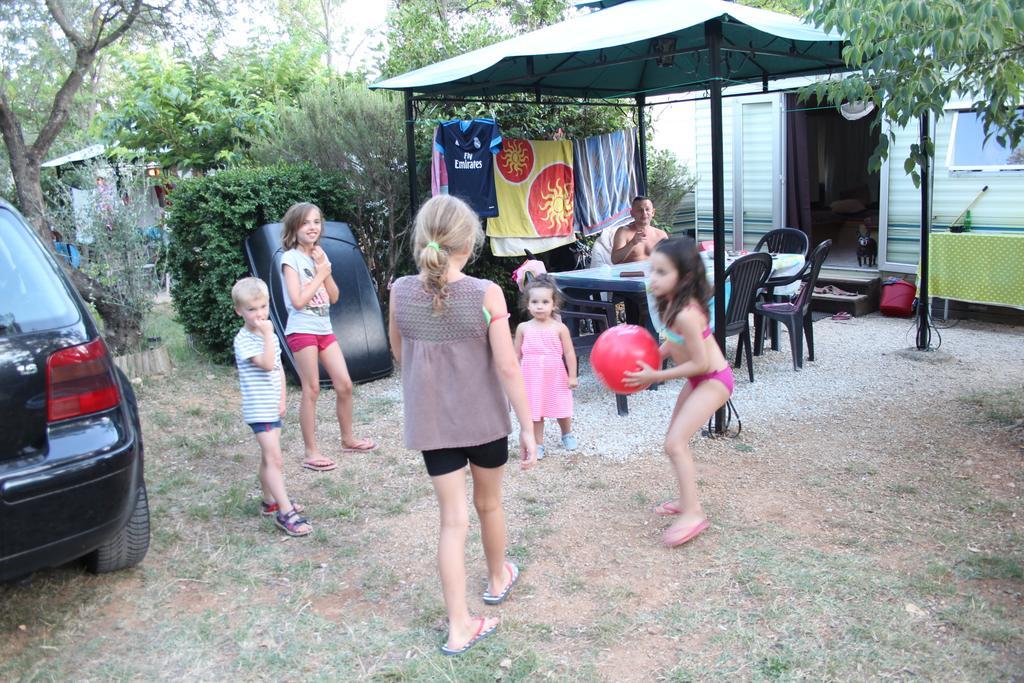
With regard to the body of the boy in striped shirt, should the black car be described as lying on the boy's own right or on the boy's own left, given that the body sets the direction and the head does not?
on the boy's own right

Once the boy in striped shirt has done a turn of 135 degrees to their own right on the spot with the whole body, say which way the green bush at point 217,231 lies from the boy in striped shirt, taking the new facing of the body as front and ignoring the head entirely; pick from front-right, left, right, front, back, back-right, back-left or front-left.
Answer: right

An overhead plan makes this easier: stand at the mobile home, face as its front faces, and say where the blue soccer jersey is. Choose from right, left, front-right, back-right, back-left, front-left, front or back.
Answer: front-right

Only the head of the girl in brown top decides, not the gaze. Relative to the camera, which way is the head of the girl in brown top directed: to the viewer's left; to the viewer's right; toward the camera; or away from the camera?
away from the camera

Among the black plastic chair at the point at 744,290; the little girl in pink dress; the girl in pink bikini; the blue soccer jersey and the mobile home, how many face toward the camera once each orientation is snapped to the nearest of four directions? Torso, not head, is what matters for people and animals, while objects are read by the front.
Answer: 3

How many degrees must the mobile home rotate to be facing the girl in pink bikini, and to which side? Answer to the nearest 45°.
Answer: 0° — it already faces them

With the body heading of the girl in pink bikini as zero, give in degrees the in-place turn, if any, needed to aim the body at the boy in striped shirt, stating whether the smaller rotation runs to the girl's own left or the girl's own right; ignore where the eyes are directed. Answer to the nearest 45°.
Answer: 0° — they already face them

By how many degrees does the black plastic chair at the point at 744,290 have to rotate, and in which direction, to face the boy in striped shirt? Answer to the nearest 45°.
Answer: approximately 90° to its left

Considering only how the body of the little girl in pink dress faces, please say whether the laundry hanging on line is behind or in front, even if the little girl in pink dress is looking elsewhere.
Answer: behind

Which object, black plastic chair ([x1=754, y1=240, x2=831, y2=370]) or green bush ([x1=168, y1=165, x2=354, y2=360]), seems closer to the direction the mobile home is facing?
the black plastic chair

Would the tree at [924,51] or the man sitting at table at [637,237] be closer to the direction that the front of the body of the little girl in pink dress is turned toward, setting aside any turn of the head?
the tree

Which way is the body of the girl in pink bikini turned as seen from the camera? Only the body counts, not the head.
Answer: to the viewer's left

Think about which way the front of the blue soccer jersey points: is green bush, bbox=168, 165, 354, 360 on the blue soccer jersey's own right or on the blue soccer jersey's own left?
on the blue soccer jersey's own right

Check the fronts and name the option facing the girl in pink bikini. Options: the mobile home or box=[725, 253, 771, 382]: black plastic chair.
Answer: the mobile home

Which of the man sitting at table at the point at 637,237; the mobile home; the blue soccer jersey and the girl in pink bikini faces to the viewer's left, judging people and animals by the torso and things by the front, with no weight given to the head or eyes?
the girl in pink bikini
